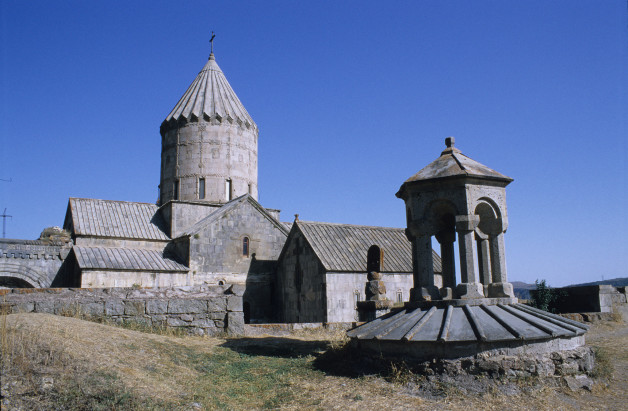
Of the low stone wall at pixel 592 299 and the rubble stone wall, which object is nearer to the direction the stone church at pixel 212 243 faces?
the rubble stone wall
